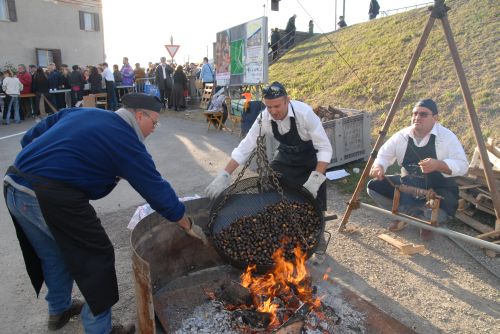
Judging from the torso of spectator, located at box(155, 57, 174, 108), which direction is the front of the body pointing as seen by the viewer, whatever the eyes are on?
toward the camera

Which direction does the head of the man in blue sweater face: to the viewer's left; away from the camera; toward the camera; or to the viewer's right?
to the viewer's right

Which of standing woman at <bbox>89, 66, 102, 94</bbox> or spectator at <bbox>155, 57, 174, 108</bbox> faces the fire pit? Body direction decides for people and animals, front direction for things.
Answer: the spectator

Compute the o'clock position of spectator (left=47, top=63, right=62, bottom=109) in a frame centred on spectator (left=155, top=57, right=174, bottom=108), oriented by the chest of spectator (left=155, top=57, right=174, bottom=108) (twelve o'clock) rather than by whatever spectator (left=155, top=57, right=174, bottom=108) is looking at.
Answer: spectator (left=47, top=63, right=62, bottom=109) is roughly at 3 o'clock from spectator (left=155, top=57, right=174, bottom=108).

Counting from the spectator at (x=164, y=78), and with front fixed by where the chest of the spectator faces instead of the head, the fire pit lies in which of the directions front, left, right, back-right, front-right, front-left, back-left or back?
front

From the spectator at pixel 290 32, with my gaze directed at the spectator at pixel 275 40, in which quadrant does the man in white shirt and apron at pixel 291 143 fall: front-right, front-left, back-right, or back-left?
front-left

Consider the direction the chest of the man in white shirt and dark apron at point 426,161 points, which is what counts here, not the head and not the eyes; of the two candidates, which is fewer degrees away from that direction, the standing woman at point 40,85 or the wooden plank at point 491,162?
the standing woman

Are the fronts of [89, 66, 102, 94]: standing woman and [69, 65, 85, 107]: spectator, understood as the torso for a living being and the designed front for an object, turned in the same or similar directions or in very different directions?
same or similar directions
